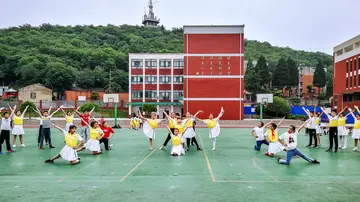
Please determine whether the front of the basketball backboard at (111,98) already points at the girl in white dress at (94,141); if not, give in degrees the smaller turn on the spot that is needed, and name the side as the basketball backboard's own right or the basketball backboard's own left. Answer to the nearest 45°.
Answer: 0° — it already faces them

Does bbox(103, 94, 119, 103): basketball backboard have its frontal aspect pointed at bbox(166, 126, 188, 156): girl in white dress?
yes

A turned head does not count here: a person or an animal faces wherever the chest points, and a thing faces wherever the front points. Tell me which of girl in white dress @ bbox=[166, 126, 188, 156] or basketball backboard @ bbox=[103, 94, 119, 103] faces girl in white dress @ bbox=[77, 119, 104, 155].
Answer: the basketball backboard

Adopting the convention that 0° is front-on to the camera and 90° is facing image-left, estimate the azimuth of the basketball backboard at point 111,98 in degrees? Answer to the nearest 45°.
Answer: approximately 0°

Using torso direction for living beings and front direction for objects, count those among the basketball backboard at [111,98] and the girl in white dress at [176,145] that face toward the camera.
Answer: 2

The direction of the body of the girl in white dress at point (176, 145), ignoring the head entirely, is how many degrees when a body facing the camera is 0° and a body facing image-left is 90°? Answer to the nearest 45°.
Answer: approximately 0°

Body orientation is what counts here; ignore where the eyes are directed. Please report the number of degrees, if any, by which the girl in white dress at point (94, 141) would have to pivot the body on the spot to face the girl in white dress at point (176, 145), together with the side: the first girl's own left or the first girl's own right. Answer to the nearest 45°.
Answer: approximately 45° to the first girl's own left

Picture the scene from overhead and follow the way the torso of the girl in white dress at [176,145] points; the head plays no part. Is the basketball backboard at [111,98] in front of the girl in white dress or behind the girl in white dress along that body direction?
behind

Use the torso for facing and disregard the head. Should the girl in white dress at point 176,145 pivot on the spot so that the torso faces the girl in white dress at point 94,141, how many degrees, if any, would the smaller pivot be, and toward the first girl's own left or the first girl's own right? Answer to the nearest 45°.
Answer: approximately 90° to the first girl's own right

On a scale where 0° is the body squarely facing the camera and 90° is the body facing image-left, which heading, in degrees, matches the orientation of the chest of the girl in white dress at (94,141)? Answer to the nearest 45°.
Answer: approximately 315°

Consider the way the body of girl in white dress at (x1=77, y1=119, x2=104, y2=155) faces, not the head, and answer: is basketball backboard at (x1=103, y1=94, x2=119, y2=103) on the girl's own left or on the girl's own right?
on the girl's own left
